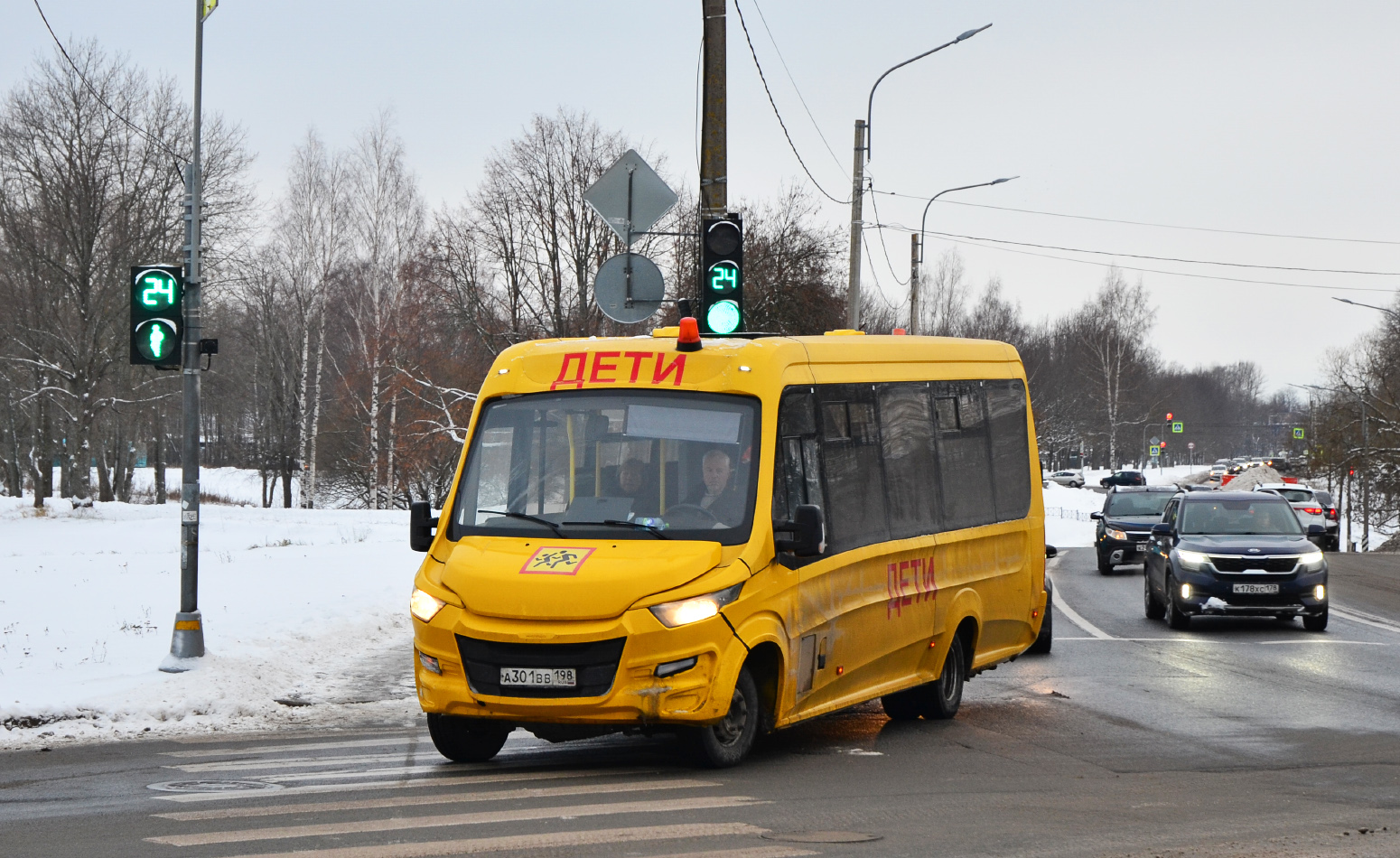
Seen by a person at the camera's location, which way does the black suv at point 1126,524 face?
facing the viewer

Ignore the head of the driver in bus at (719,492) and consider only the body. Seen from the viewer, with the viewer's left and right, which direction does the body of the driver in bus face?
facing the viewer and to the left of the viewer

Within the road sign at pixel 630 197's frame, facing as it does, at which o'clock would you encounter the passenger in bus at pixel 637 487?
The passenger in bus is roughly at 6 o'clock from the road sign.

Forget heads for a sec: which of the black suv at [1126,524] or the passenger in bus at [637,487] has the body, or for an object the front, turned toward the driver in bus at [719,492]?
the black suv

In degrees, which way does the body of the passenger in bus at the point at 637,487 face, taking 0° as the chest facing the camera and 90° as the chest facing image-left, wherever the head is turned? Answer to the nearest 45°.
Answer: approximately 45°

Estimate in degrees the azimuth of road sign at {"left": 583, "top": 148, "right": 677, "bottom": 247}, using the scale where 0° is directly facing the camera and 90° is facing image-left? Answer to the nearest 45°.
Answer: approximately 180°

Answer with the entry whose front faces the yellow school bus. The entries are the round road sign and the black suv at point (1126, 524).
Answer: the black suv

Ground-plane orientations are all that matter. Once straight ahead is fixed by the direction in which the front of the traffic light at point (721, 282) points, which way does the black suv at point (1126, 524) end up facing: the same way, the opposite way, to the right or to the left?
the same way

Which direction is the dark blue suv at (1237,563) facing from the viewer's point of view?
toward the camera

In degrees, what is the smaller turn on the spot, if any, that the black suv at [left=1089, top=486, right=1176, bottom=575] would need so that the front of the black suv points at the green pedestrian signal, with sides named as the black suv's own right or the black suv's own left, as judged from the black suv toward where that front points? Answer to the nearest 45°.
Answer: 0° — it already faces it

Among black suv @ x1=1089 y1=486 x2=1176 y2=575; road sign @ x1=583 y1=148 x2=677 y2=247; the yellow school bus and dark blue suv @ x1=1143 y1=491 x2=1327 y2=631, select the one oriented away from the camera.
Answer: the road sign

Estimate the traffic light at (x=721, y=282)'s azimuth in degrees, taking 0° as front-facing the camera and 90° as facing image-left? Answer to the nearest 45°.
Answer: approximately 0°

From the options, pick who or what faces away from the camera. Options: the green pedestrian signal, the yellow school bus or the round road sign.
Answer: the round road sign

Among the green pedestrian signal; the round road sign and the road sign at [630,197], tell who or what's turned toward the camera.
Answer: the green pedestrian signal

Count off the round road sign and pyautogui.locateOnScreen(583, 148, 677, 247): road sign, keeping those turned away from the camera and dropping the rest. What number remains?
2

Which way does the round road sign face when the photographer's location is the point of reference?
facing away from the viewer

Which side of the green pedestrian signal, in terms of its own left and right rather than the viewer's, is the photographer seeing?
front
